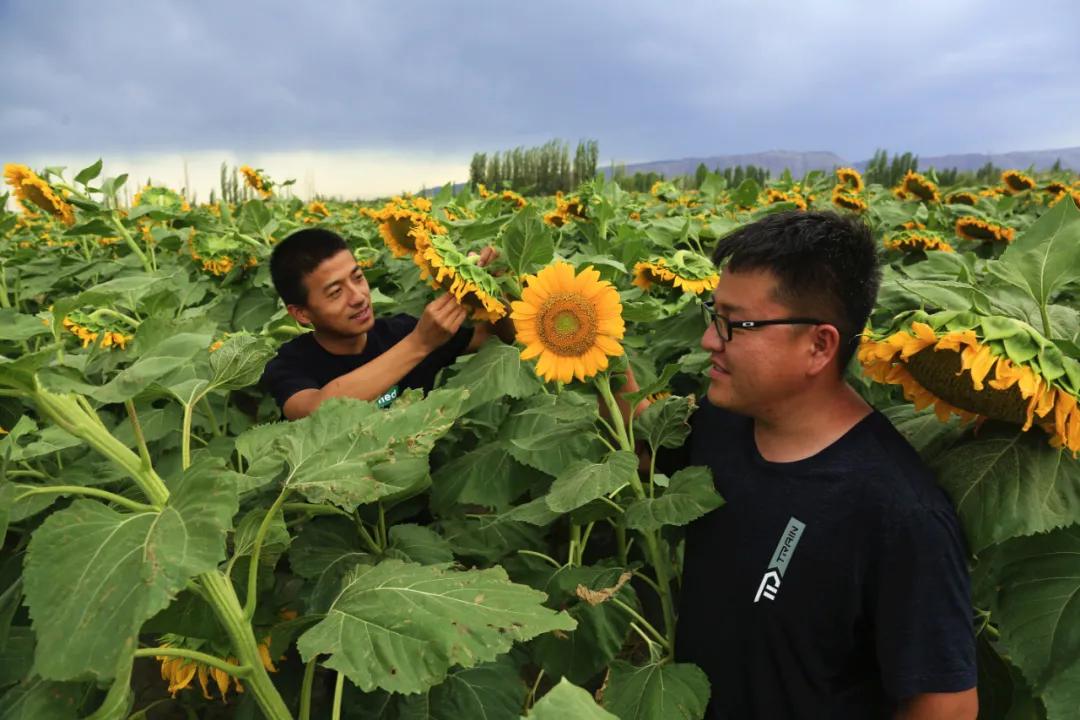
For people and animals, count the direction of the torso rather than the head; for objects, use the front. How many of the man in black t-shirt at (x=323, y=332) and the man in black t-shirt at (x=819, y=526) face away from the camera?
0

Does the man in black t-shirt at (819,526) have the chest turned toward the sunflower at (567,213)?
no

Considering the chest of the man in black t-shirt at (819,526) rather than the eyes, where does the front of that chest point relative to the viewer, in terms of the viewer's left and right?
facing the viewer and to the left of the viewer

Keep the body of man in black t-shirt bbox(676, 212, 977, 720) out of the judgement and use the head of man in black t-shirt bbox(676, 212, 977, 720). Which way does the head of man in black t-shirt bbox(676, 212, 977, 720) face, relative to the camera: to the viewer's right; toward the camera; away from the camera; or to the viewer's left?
to the viewer's left

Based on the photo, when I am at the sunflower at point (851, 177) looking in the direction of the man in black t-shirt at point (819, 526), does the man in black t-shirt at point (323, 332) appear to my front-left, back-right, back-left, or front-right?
front-right

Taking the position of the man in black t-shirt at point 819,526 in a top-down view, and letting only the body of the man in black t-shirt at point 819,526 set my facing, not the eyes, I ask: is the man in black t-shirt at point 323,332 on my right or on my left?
on my right

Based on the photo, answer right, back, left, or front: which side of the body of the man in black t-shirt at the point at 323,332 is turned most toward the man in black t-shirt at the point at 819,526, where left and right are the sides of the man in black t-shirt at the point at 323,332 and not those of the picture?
front

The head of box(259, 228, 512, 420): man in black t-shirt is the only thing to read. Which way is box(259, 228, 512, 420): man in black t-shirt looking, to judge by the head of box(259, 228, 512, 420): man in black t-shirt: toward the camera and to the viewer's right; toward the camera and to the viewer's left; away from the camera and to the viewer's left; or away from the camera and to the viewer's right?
toward the camera and to the viewer's right

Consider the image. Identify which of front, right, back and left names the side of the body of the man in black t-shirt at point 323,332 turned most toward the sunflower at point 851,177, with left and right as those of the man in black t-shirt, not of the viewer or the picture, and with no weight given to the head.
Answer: left

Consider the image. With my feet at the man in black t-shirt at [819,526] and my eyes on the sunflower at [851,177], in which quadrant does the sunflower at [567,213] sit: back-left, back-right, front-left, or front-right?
front-left

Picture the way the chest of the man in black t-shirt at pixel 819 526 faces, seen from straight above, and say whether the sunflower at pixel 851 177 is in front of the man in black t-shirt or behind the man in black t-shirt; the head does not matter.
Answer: behind

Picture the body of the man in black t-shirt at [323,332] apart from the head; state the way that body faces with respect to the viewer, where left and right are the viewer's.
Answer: facing the viewer and to the right of the viewer

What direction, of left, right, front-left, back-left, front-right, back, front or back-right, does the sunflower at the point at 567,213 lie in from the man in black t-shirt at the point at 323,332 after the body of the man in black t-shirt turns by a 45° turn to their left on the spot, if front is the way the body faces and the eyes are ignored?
front-left
